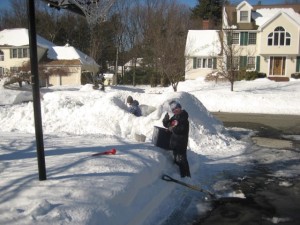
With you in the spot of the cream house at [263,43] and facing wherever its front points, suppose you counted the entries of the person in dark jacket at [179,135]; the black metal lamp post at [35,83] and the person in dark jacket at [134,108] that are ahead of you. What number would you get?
3

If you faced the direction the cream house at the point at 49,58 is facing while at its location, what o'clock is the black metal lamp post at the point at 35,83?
The black metal lamp post is roughly at 12 o'clock from the cream house.

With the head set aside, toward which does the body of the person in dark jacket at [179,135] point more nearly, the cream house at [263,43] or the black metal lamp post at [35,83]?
the black metal lamp post

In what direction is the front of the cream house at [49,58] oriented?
toward the camera

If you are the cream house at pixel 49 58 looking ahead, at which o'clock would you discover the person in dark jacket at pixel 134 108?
The person in dark jacket is roughly at 12 o'clock from the cream house.

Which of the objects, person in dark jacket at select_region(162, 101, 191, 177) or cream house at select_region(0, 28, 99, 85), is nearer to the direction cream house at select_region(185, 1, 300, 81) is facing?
the person in dark jacket

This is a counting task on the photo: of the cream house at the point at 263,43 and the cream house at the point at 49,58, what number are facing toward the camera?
2

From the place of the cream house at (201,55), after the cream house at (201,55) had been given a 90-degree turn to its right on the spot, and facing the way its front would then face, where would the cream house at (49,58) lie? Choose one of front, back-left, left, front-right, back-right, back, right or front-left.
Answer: front

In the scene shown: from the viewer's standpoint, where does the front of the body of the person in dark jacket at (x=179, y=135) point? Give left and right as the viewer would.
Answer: facing the viewer and to the left of the viewer

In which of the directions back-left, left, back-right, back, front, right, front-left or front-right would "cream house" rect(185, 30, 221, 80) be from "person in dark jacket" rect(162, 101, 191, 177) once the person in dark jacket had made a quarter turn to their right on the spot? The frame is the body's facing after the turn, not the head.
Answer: front-right

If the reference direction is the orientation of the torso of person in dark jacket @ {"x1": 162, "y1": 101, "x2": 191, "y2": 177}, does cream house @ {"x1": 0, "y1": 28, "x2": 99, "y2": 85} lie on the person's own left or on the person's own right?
on the person's own right

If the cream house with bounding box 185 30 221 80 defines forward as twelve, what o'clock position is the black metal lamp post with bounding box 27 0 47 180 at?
The black metal lamp post is roughly at 12 o'clock from the cream house.

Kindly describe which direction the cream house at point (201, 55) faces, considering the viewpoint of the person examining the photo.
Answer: facing the viewer

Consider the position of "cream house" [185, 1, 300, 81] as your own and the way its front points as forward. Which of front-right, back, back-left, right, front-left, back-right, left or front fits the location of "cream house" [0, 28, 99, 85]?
right
